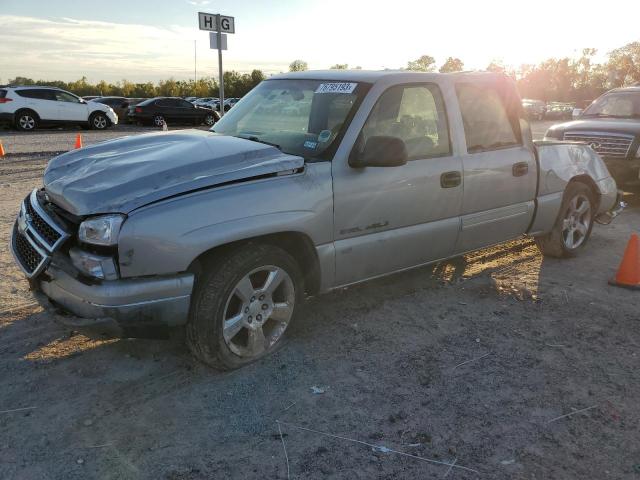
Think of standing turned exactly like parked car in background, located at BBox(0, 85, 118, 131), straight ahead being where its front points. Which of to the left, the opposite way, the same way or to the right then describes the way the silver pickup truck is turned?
the opposite way

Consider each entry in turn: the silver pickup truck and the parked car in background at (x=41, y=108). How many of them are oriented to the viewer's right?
1

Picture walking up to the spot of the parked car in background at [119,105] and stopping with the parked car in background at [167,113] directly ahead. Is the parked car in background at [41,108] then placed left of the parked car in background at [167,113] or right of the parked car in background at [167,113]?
right

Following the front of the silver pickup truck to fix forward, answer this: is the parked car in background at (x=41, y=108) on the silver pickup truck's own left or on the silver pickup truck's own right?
on the silver pickup truck's own right

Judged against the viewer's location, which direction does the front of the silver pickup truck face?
facing the viewer and to the left of the viewer

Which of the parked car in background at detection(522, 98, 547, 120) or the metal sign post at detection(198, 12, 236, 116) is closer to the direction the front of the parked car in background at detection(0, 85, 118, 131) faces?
the parked car in background

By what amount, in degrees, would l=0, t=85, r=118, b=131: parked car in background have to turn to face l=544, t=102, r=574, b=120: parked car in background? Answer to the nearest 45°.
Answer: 0° — it already faces it

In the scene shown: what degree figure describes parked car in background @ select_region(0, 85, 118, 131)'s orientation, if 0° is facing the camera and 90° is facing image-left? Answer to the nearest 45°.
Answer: approximately 270°

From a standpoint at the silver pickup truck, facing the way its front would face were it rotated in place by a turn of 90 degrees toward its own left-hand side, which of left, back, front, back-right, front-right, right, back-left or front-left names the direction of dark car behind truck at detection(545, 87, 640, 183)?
left

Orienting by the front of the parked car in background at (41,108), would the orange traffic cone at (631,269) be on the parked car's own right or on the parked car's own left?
on the parked car's own right

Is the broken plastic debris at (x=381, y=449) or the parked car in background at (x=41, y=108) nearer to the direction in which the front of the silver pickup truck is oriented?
the broken plastic debris

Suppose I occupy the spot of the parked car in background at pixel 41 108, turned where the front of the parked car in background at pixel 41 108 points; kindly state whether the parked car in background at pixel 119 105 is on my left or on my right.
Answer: on my left

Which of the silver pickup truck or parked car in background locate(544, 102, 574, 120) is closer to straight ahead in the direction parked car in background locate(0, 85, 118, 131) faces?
the parked car in background
